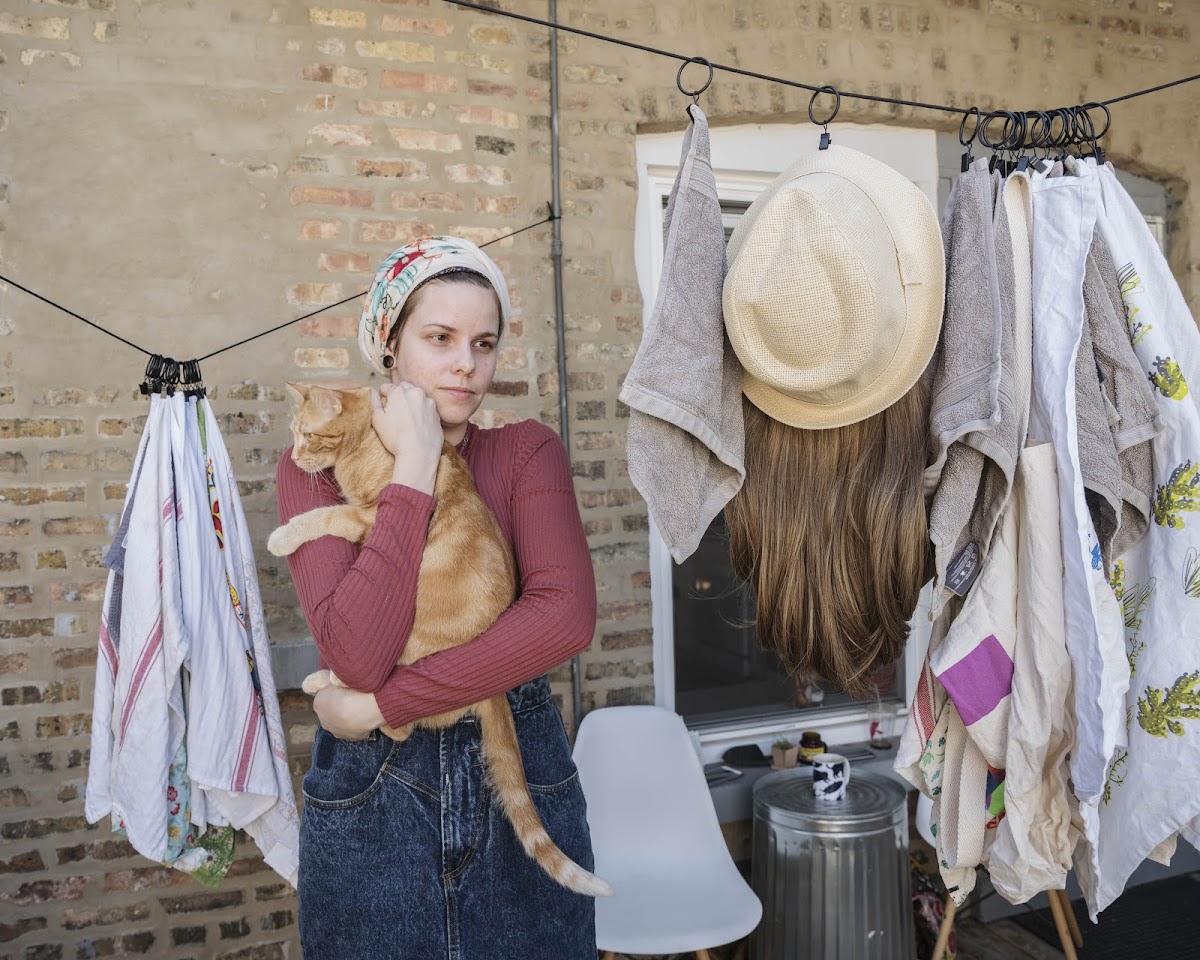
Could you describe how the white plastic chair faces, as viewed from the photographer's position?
facing the viewer and to the right of the viewer

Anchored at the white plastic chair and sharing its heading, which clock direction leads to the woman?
The woman is roughly at 2 o'clock from the white plastic chair.

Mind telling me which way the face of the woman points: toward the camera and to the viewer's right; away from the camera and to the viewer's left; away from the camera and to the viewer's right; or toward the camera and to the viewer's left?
toward the camera and to the viewer's right

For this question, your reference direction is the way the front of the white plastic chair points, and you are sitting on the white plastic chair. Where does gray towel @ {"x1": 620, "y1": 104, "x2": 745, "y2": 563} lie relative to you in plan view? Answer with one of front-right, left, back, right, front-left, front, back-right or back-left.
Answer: front-right

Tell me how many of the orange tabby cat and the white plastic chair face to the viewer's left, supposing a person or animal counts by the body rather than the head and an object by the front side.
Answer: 1

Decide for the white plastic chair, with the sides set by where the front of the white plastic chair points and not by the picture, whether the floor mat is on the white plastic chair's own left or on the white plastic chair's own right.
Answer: on the white plastic chair's own left

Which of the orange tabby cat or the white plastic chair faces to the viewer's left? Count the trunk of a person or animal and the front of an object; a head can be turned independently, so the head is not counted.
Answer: the orange tabby cat

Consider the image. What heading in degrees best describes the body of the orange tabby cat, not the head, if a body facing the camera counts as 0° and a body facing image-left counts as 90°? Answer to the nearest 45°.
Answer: approximately 90°

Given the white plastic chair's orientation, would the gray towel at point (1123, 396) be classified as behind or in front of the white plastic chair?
in front

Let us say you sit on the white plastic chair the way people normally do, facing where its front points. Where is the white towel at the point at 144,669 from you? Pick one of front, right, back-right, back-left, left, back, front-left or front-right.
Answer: right
